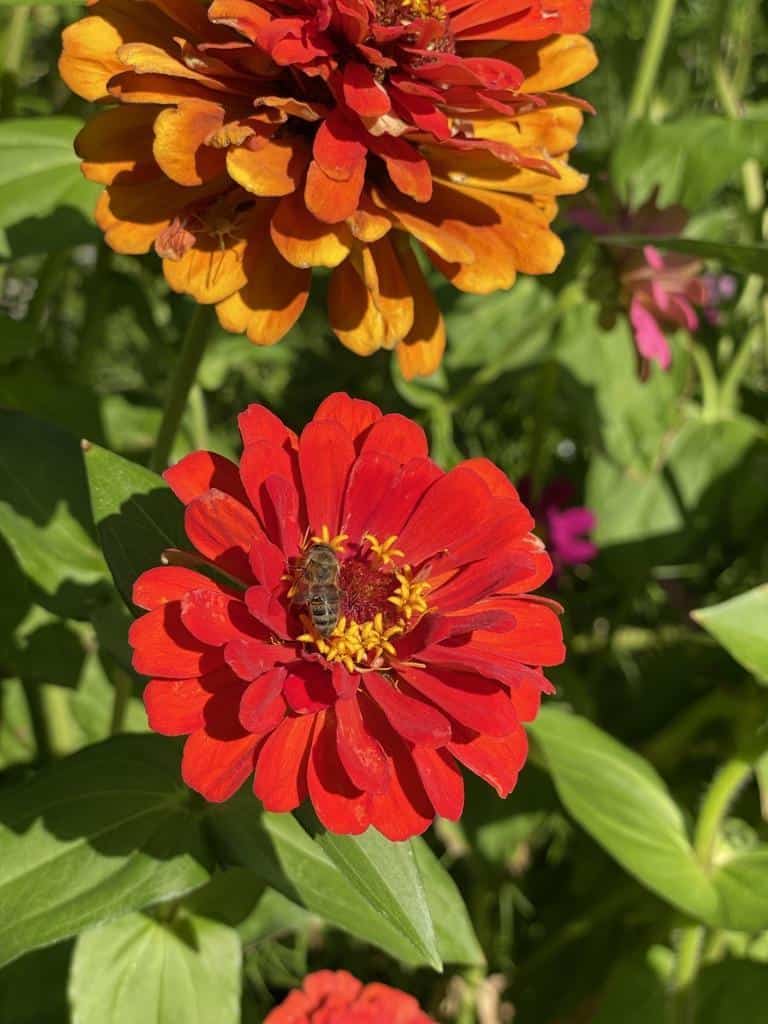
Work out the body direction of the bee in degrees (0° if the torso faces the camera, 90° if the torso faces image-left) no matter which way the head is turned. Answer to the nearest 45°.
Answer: approximately 180°
